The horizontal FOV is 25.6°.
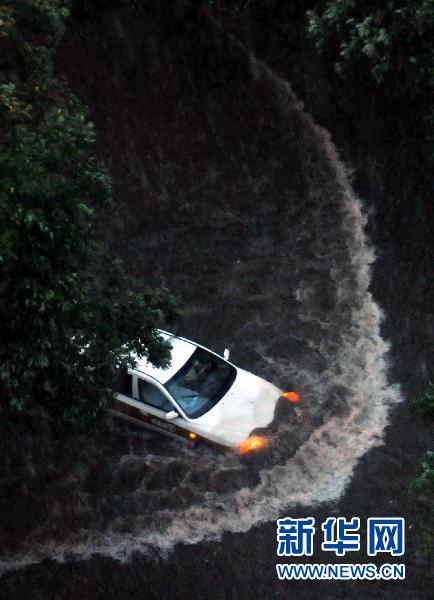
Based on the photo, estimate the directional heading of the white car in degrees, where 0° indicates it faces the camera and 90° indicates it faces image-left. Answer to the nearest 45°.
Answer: approximately 315°
